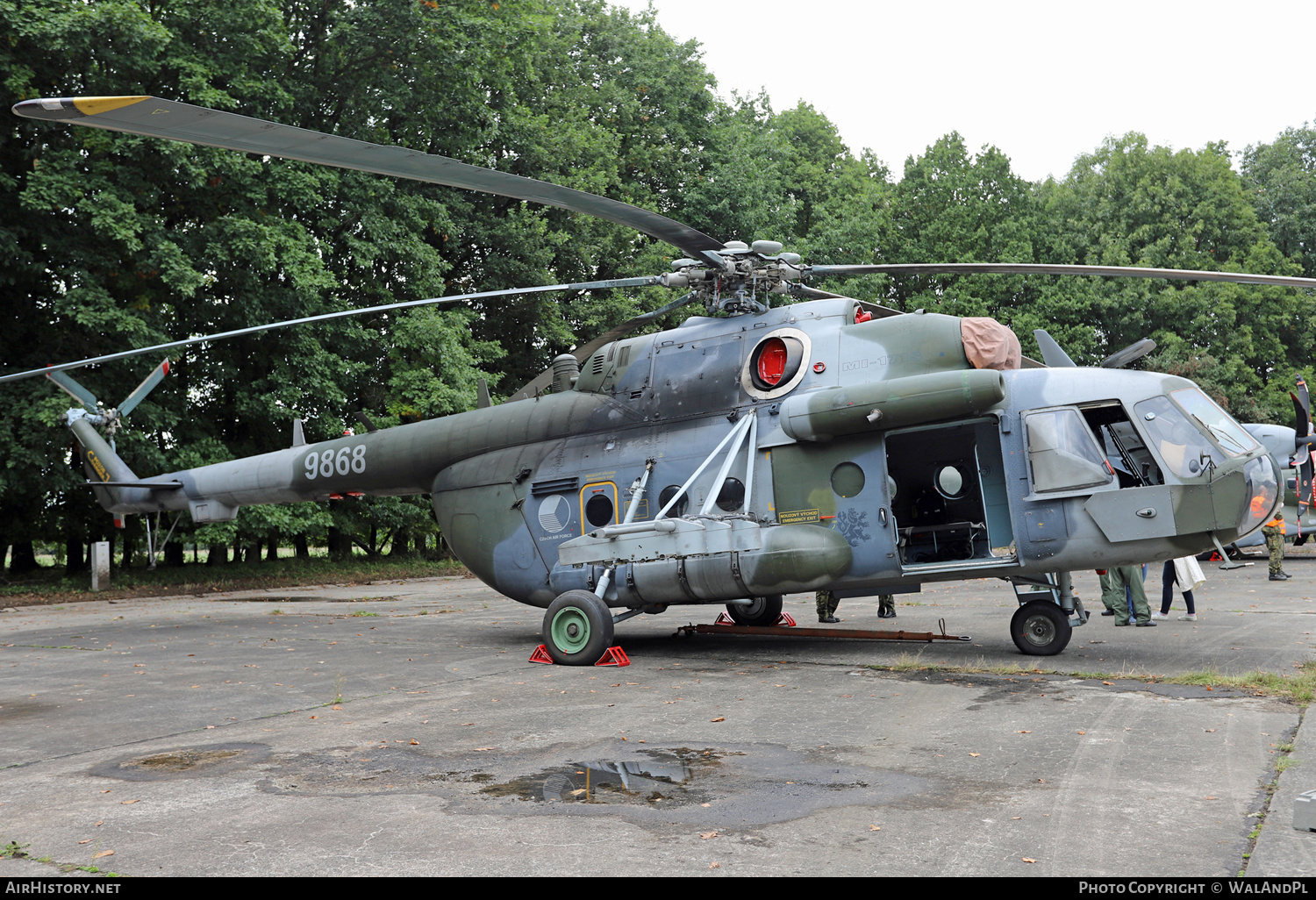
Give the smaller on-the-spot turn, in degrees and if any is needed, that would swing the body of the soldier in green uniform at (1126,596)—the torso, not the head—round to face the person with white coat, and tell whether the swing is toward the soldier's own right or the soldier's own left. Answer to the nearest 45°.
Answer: approximately 45° to the soldier's own left

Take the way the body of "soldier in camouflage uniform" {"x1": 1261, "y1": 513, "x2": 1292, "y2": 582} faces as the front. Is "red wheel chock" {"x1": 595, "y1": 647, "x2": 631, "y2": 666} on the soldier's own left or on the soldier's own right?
on the soldier's own right

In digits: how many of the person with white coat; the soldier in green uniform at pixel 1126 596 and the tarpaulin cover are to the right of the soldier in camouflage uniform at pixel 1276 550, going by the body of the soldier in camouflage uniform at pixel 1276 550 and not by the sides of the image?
3

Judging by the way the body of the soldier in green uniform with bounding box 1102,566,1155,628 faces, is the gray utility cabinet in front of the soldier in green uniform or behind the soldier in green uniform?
behind

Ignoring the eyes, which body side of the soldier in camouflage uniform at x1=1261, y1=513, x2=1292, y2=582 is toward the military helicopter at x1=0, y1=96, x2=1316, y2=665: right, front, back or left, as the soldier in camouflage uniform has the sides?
right

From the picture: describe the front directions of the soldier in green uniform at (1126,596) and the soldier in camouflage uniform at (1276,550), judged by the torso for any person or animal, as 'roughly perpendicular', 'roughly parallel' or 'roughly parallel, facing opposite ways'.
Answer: roughly parallel

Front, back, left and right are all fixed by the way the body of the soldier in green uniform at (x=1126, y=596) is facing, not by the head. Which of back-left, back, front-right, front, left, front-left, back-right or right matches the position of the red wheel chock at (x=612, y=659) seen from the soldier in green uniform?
back-right

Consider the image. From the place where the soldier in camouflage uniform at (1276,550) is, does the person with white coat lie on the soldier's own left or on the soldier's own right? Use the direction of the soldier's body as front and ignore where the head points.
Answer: on the soldier's own right
